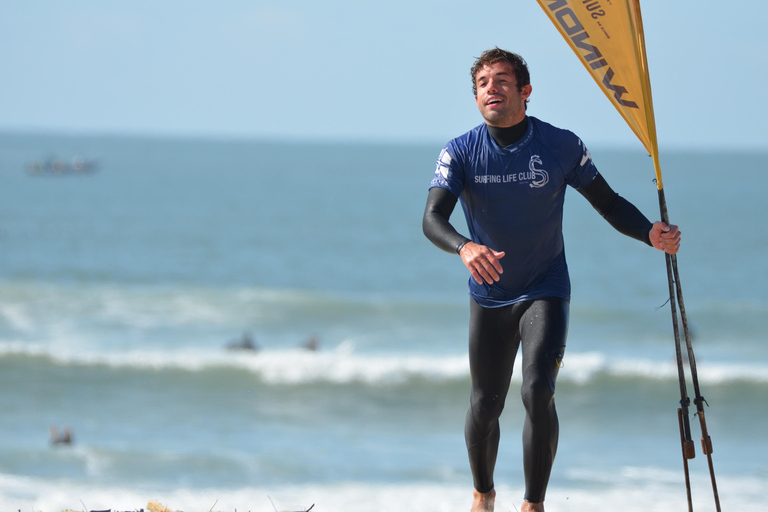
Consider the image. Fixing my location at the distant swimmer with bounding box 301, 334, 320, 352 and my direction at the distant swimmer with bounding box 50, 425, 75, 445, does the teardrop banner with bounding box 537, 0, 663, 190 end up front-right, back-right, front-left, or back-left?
front-left

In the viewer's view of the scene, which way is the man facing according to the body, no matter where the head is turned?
toward the camera

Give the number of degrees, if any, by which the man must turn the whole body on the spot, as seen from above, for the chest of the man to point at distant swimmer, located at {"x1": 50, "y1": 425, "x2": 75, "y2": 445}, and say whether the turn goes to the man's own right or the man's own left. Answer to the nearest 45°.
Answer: approximately 135° to the man's own right

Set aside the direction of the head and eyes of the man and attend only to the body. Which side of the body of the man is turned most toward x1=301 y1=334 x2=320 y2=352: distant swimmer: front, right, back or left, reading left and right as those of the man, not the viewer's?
back

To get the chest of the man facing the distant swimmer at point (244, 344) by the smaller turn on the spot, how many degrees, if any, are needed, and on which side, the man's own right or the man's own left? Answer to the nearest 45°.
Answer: approximately 135° to the man's own right

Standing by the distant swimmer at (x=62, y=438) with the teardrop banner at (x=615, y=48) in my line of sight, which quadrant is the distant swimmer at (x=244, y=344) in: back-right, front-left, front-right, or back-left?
back-left

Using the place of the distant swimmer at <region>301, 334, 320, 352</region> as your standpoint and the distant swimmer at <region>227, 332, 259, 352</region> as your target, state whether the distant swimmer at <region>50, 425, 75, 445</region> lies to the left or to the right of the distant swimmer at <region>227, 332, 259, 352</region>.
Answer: left

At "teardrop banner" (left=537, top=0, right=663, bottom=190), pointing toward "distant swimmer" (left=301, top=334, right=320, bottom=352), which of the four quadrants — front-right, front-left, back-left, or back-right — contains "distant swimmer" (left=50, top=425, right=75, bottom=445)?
front-left
